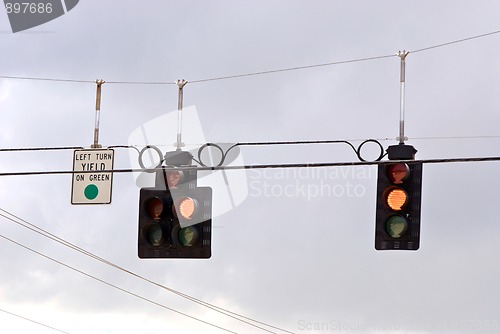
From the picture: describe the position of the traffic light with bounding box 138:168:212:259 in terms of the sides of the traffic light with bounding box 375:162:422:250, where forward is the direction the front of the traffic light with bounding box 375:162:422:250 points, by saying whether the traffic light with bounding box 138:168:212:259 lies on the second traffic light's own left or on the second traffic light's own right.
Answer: on the second traffic light's own right

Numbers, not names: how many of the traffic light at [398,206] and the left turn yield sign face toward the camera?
2

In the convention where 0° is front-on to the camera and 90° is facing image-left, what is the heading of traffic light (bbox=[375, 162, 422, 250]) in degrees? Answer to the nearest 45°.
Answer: approximately 0°

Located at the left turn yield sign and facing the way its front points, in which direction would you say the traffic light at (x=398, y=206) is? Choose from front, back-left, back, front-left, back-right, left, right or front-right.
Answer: front-left

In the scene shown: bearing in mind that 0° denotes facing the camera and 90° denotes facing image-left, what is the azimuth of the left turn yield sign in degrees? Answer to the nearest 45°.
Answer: approximately 0°

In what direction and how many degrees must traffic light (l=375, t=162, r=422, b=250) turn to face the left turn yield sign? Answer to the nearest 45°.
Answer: approximately 90° to its right
